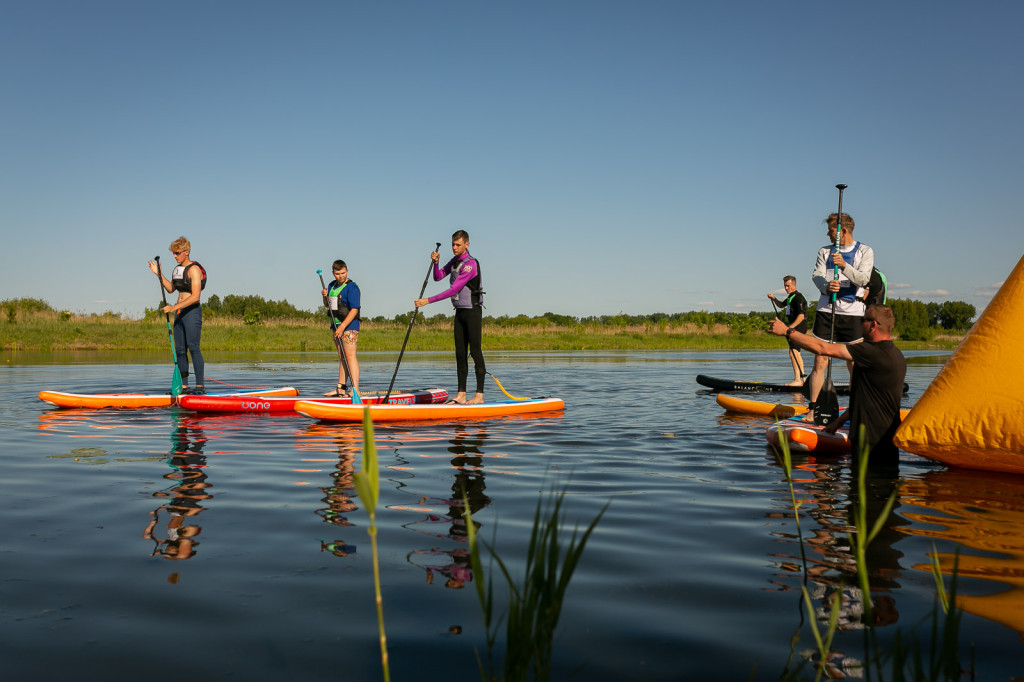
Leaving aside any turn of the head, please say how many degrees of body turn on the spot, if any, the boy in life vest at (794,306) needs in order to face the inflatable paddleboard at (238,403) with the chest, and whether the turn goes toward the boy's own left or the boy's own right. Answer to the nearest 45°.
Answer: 0° — they already face it

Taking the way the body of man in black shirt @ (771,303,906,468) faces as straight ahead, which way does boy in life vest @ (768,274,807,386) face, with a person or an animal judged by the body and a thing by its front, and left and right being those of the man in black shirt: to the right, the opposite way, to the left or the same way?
to the left

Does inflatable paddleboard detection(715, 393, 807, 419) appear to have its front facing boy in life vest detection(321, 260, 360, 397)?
yes

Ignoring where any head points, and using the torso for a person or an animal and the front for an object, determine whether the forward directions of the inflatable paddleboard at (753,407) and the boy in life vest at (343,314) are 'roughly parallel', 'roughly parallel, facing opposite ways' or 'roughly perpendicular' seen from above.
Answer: roughly perpendicular

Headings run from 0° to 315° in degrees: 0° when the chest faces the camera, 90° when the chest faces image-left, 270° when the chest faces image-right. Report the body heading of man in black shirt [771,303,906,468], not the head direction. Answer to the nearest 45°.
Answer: approximately 135°

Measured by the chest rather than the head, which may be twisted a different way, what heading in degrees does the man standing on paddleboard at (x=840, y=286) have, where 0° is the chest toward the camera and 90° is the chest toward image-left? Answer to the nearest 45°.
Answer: approximately 45°

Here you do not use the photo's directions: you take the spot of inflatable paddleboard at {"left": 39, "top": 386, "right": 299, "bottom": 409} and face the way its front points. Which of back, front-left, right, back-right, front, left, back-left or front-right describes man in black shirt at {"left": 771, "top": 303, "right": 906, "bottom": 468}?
back-left

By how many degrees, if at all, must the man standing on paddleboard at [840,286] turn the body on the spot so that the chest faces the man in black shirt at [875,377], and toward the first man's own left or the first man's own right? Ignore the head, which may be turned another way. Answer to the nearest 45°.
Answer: approximately 45° to the first man's own left

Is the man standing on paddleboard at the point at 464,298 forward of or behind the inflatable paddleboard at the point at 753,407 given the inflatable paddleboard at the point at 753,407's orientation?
forward

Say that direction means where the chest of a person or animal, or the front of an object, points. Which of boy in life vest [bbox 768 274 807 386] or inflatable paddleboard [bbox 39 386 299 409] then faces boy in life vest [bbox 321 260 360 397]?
boy in life vest [bbox 768 274 807 386]

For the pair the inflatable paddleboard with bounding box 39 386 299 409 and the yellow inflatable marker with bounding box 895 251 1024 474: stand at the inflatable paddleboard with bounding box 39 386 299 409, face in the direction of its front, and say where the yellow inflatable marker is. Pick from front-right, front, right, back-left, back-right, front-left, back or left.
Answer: back-left

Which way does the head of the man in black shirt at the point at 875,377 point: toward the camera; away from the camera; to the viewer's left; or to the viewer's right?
to the viewer's left

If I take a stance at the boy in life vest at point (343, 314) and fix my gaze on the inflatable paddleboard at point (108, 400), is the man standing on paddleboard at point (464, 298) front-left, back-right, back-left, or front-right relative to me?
back-left

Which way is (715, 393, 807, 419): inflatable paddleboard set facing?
to the viewer's left
